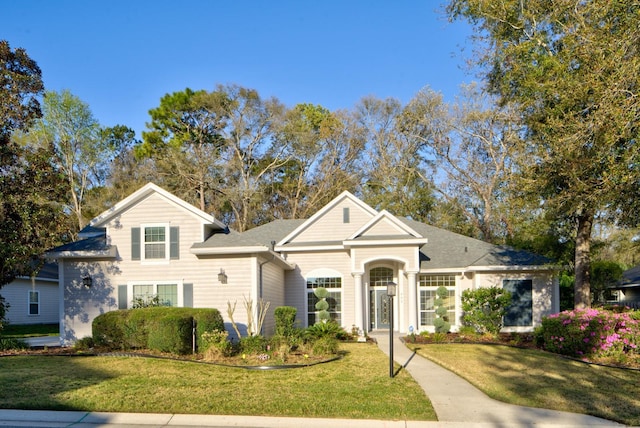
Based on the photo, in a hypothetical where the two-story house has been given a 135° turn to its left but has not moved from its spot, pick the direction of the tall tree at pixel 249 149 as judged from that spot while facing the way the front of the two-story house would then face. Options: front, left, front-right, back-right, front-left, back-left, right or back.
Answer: front-left

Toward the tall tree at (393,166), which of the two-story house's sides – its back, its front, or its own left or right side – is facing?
back

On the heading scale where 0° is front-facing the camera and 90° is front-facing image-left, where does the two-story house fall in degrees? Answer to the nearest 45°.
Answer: approximately 0°

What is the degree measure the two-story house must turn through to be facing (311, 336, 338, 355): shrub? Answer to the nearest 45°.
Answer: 0° — it already faces it

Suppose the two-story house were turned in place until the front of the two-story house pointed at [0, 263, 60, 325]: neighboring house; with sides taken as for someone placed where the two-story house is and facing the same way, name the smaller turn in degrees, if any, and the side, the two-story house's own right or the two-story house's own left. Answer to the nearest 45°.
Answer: approximately 135° to the two-story house's own right

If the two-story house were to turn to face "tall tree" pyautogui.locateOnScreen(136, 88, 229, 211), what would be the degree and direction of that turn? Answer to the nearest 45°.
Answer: approximately 180°
